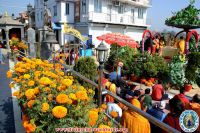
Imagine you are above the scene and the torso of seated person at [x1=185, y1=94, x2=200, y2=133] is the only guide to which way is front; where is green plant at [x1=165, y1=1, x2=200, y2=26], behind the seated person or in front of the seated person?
in front

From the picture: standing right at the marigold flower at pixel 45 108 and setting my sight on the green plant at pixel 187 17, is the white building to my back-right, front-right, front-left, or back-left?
front-left

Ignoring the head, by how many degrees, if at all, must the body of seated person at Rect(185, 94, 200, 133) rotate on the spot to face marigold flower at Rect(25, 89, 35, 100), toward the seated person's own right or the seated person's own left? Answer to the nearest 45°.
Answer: approximately 135° to the seated person's own left

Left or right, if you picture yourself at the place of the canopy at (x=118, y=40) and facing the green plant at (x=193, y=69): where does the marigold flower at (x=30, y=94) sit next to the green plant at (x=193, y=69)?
right

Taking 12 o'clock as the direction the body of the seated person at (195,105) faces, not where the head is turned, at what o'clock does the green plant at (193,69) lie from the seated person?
The green plant is roughly at 12 o'clock from the seated person.

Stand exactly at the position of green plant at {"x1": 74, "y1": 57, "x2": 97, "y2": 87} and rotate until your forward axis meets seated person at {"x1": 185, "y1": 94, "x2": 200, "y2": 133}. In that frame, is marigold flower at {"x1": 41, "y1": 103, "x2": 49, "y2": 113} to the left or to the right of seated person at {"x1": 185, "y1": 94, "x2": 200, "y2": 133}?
right

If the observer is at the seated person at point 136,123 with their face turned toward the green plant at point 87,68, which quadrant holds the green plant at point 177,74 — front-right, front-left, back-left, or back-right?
front-right

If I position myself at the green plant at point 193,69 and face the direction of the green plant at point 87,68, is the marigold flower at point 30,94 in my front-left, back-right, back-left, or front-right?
front-left

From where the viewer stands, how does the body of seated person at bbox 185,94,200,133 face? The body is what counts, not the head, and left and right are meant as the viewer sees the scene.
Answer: facing away from the viewer

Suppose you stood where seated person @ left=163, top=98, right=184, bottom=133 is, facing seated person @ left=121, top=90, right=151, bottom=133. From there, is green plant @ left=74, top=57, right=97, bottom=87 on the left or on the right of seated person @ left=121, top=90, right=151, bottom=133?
right
